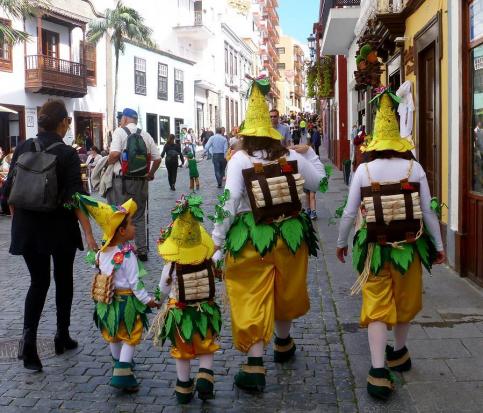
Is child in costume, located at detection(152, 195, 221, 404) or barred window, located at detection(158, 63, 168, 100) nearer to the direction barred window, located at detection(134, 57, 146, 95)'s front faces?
the child in costume

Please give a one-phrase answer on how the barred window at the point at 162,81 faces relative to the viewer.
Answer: facing the viewer and to the right of the viewer

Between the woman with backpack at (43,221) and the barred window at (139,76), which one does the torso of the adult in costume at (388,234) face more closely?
the barred window

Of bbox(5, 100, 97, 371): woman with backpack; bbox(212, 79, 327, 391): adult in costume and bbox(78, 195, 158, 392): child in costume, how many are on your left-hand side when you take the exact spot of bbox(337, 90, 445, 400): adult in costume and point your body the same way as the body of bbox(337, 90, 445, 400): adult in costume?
3

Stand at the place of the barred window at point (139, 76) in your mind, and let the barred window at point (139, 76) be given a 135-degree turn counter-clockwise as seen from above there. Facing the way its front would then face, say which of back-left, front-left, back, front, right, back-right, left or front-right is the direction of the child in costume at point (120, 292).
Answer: back

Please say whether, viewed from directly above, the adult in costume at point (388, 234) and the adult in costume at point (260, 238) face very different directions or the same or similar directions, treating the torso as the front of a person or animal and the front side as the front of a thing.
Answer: same or similar directions

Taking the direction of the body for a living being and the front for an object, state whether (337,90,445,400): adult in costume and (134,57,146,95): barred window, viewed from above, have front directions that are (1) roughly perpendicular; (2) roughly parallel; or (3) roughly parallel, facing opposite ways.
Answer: roughly perpendicular

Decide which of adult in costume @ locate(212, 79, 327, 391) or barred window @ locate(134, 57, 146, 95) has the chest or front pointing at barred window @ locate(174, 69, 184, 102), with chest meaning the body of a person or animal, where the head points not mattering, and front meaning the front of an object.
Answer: the adult in costume

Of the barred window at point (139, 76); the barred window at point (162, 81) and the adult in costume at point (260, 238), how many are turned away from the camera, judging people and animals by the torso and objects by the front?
1

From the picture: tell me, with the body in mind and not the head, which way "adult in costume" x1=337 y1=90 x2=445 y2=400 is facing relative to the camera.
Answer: away from the camera

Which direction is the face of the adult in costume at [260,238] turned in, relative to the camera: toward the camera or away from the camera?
away from the camera

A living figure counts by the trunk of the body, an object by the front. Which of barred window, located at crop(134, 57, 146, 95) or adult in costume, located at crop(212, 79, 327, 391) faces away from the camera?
the adult in costume

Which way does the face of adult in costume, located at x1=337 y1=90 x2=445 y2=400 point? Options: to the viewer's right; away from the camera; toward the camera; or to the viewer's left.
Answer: away from the camera

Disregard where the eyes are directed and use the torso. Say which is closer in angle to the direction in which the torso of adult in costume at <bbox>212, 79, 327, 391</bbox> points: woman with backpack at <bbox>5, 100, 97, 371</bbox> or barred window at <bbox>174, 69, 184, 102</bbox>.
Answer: the barred window

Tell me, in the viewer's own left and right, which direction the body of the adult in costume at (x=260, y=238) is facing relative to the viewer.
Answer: facing away from the viewer

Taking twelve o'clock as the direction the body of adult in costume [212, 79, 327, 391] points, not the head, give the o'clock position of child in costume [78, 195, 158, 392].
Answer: The child in costume is roughly at 9 o'clock from the adult in costume.

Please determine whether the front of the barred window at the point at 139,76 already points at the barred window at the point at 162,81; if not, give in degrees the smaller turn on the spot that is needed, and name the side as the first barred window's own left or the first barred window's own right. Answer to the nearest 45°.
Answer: approximately 90° to the first barred window's own left
